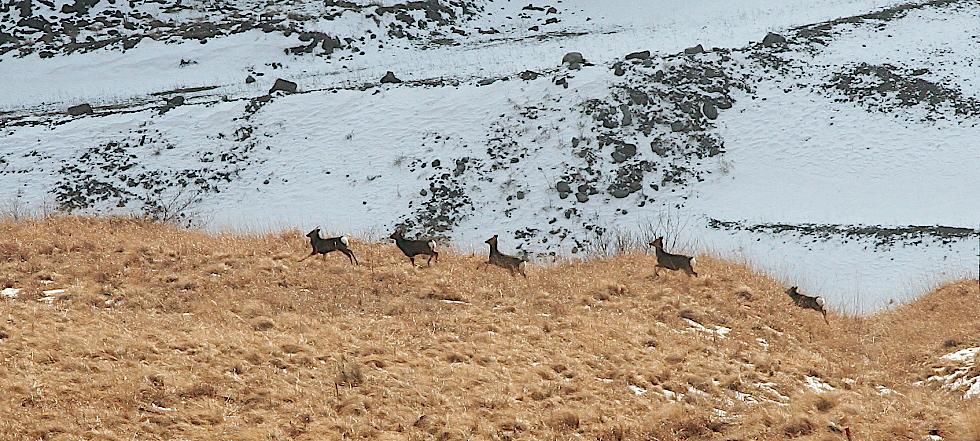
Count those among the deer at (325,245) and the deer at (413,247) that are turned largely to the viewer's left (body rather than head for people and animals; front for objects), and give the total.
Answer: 2

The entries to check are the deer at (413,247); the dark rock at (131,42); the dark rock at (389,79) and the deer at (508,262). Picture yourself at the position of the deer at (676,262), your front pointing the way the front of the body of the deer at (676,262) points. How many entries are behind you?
0

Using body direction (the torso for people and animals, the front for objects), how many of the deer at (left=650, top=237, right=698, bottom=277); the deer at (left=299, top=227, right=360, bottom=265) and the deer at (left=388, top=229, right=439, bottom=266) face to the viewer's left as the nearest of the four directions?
3

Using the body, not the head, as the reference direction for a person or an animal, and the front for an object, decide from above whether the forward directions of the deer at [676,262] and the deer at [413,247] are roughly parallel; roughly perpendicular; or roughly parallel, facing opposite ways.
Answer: roughly parallel

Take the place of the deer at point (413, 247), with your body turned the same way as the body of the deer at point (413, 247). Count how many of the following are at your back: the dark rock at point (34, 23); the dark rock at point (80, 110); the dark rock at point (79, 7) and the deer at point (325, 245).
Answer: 0

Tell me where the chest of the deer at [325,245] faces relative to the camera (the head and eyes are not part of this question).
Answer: to the viewer's left

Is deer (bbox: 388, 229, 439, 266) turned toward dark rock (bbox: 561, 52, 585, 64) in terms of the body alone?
no

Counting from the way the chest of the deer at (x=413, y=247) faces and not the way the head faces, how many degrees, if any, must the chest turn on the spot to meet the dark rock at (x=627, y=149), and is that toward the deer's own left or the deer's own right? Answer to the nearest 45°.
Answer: approximately 135° to the deer's own right

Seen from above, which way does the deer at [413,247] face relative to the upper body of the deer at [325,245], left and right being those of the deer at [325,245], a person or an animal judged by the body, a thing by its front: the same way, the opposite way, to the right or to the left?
the same way

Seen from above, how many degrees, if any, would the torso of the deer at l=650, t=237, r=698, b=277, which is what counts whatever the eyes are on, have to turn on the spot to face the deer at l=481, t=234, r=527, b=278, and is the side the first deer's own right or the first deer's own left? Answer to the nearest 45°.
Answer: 0° — it already faces it

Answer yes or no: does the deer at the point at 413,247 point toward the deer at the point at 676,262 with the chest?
no

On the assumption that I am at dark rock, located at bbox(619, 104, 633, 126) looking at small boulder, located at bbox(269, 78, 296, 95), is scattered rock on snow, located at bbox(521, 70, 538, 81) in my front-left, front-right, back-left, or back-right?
front-right

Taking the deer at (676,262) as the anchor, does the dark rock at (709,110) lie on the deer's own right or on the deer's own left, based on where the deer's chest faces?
on the deer's own right

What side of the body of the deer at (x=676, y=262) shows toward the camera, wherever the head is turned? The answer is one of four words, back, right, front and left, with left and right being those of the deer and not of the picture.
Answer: left

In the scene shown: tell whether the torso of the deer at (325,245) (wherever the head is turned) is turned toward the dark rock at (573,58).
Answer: no

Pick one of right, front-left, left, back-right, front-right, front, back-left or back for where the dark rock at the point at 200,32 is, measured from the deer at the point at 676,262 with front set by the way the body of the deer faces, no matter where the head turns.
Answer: front-right

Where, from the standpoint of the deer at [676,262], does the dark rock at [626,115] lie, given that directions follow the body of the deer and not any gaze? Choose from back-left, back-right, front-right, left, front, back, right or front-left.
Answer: right

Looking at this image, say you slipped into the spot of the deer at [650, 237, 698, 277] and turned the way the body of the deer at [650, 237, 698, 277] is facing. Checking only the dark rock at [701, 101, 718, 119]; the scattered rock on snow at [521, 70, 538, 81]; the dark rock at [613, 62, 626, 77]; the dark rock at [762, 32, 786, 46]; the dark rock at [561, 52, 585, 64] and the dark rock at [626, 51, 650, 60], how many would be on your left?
0

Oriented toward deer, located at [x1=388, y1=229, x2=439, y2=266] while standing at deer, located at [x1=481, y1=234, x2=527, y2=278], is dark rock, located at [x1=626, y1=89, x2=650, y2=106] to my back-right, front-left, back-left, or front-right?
back-right

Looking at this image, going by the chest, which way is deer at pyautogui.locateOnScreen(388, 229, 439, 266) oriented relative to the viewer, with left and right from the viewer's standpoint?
facing to the left of the viewer
